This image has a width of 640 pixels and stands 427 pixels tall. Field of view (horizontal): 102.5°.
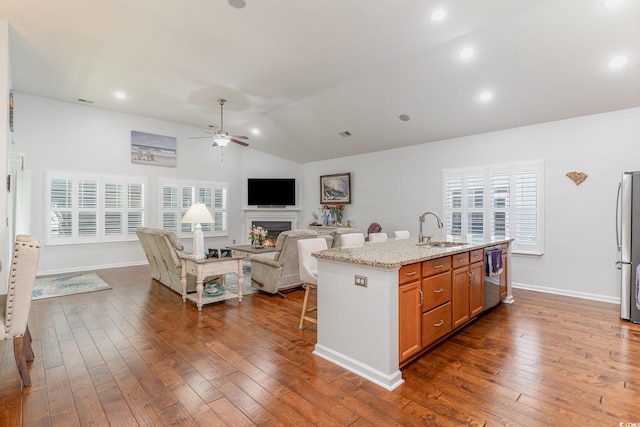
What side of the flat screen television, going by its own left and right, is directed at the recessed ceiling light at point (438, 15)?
front

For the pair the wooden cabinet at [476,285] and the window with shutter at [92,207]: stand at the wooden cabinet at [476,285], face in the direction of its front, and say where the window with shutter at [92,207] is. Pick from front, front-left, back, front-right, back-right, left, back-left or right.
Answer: back-right

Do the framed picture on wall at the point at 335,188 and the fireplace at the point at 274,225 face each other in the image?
no

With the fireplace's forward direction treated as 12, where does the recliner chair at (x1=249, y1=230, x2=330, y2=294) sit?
The recliner chair is roughly at 12 o'clock from the fireplace.

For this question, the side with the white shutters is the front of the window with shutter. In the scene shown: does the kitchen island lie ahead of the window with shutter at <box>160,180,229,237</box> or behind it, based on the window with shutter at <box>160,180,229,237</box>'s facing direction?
ahead

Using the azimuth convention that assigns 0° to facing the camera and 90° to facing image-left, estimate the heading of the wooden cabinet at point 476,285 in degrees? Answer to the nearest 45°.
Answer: approximately 315°

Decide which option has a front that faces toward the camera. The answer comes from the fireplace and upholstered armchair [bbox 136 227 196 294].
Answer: the fireplace

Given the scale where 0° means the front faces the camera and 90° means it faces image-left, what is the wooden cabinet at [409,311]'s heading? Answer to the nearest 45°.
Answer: approximately 315°

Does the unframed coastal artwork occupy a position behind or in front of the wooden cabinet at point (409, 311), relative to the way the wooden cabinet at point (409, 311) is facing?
behind

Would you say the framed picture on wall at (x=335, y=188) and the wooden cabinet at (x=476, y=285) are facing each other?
no

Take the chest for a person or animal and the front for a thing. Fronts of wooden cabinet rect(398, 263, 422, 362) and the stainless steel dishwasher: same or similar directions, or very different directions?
same or similar directions

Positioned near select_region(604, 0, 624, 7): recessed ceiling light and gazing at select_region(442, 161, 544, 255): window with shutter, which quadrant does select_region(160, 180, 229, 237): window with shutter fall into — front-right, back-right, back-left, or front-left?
front-left

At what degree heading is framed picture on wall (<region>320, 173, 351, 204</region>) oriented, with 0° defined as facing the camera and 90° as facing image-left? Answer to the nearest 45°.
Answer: approximately 45°

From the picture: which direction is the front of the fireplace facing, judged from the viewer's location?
facing the viewer

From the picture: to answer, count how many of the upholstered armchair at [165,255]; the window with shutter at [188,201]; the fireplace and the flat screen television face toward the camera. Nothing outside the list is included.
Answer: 3

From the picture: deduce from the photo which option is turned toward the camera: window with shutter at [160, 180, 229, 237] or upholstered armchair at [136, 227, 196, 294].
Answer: the window with shutter

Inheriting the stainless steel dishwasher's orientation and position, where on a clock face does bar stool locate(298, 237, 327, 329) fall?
The bar stool is roughly at 3 o'clock from the stainless steel dishwasher.

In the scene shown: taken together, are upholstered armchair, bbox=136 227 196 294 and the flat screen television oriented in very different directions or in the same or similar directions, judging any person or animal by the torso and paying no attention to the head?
very different directions

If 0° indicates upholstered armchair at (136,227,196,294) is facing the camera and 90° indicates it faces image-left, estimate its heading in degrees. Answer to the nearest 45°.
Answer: approximately 225°

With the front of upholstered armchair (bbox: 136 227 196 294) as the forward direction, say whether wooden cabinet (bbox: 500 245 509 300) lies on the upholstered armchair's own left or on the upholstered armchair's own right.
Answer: on the upholstered armchair's own right
